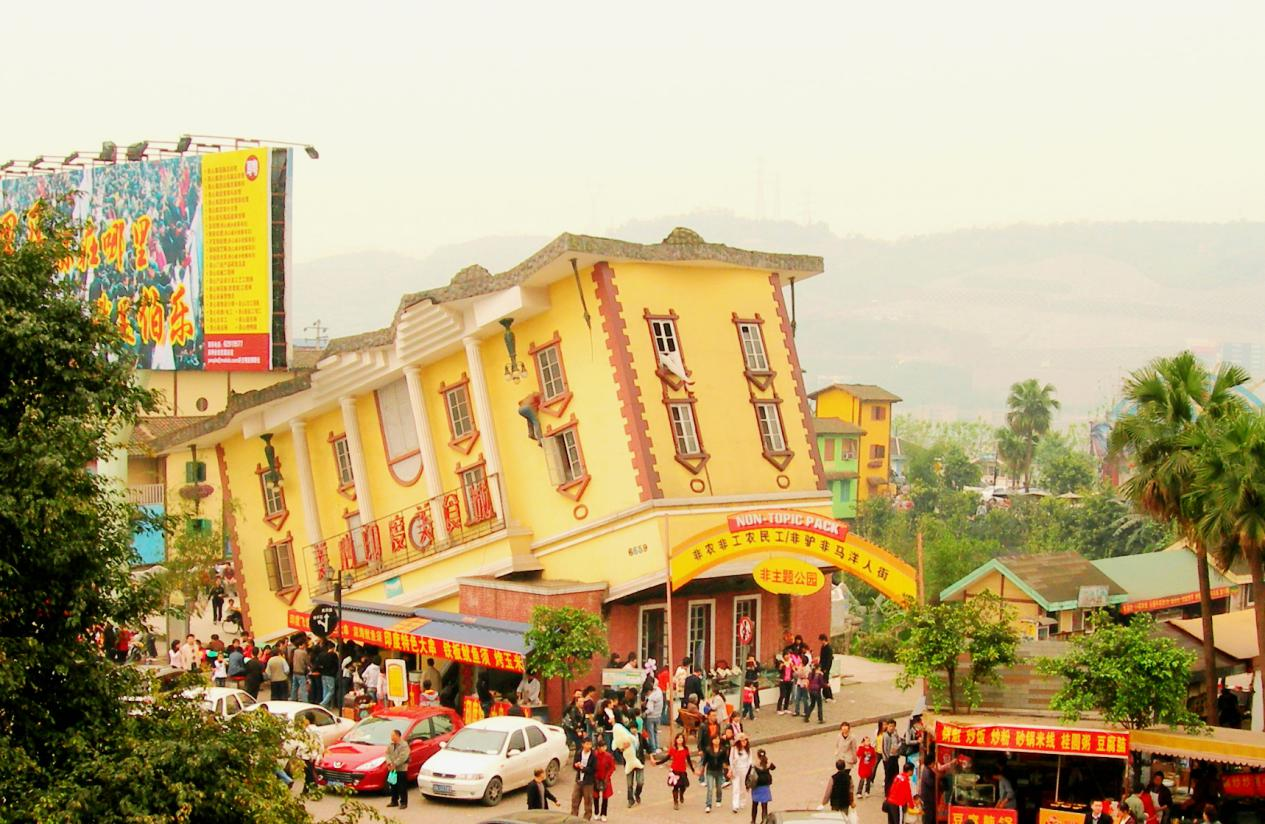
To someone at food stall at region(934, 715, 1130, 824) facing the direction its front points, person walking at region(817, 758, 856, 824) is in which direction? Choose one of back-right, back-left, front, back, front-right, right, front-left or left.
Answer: right

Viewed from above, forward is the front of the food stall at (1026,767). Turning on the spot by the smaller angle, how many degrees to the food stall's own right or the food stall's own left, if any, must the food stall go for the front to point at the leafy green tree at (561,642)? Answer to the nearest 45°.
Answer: approximately 135° to the food stall's own right

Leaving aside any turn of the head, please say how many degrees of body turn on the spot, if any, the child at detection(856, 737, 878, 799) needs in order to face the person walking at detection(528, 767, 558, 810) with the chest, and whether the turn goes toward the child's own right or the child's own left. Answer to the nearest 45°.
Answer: approximately 45° to the child's own right

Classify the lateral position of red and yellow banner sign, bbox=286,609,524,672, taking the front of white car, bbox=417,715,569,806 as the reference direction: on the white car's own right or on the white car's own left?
on the white car's own right

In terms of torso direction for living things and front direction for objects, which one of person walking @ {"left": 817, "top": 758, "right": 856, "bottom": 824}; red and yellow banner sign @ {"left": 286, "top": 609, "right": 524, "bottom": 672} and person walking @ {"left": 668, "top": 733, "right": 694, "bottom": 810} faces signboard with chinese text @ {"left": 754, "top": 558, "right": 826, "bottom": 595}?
person walking @ {"left": 817, "top": 758, "right": 856, "bottom": 824}

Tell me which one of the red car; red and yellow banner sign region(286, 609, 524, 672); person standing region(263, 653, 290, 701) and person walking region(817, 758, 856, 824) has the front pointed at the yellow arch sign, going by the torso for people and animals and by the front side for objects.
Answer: person walking region(817, 758, 856, 824)

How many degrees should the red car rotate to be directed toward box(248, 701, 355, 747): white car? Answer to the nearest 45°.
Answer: approximately 90° to its right

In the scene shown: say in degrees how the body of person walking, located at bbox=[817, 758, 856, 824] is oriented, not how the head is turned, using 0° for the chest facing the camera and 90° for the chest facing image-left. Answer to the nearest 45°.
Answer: approximately 180°

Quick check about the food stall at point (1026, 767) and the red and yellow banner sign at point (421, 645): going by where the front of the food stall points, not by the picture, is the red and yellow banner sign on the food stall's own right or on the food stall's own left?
on the food stall's own right

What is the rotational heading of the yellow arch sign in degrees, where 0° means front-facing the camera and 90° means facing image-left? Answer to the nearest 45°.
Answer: approximately 0°

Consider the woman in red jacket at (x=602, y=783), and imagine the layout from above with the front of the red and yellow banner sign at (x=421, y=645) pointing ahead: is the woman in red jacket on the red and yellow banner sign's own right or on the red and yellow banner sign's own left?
on the red and yellow banner sign's own left
